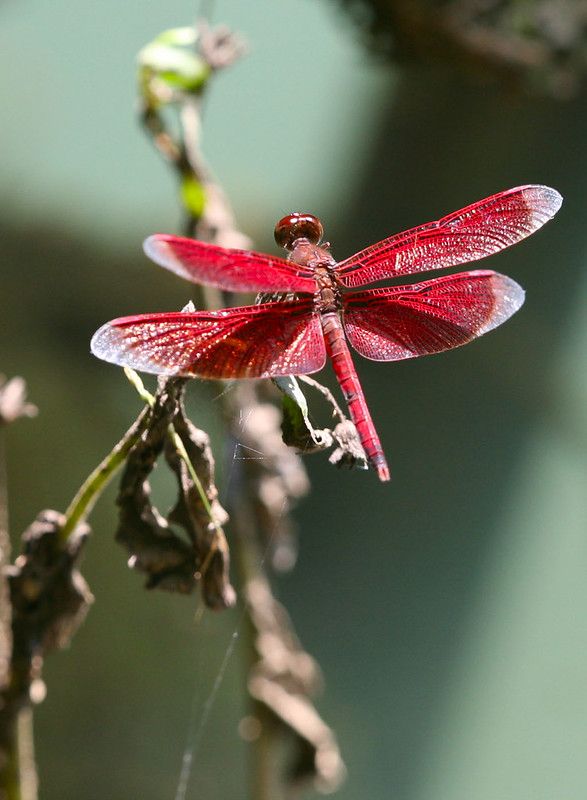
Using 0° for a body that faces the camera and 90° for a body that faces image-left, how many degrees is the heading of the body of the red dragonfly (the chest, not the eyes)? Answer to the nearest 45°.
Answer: approximately 180°

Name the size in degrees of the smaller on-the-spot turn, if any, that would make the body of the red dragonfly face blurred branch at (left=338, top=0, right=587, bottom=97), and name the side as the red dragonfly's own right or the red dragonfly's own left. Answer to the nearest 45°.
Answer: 0° — it already faces it
